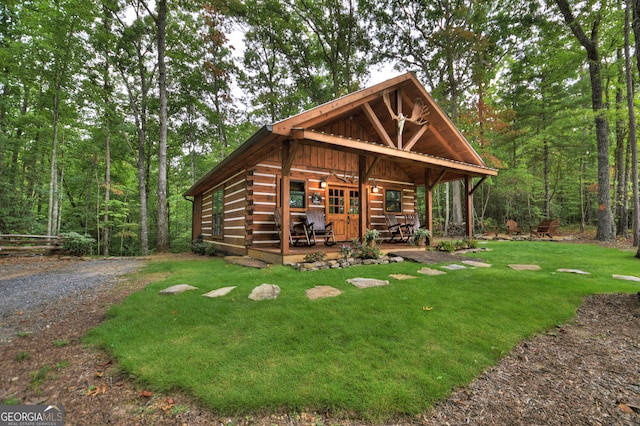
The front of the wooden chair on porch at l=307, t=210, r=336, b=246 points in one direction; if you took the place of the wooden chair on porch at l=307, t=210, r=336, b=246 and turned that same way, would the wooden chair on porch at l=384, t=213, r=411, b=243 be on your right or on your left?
on your left

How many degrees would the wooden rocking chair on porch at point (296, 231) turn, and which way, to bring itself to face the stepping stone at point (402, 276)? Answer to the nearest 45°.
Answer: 0° — it already faces it

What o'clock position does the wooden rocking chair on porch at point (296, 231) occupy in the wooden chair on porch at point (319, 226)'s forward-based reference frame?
The wooden rocking chair on porch is roughly at 4 o'clock from the wooden chair on porch.

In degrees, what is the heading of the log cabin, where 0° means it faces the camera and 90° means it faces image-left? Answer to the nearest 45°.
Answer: approximately 315°

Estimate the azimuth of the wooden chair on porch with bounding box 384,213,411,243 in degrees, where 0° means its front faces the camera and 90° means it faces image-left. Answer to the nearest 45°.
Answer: approximately 315°

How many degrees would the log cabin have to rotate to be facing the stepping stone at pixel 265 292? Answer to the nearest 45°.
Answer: approximately 45° to its right
